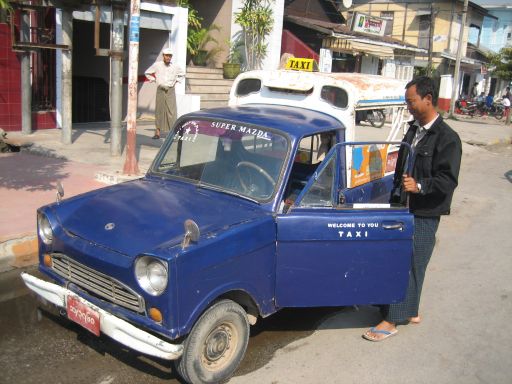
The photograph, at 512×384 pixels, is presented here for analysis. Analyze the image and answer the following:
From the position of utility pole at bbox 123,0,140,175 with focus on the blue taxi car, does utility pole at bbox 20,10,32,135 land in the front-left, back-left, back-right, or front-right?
back-right

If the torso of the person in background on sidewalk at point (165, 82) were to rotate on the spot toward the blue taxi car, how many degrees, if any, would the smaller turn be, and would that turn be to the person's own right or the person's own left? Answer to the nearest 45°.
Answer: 0° — they already face it

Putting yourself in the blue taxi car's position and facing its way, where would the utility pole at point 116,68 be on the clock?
The utility pole is roughly at 4 o'clock from the blue taxi car.

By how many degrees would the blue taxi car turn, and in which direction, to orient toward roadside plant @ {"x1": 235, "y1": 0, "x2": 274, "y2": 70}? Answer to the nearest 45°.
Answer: approximately 135° to its right

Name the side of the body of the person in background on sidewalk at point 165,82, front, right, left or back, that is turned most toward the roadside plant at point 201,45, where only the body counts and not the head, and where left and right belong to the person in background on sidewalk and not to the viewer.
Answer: back

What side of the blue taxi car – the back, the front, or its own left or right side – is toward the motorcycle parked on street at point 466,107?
back

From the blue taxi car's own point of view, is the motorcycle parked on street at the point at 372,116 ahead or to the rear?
to the rear

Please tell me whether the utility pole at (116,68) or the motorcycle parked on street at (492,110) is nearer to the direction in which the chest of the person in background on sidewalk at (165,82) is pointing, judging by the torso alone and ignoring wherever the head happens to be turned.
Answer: the utility pole

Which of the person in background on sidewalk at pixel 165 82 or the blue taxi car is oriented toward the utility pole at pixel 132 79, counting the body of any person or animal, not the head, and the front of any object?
the person in background on sidewalk

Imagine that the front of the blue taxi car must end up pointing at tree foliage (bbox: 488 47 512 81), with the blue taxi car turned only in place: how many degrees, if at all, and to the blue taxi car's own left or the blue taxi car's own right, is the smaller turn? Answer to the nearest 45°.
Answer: approximately 180°

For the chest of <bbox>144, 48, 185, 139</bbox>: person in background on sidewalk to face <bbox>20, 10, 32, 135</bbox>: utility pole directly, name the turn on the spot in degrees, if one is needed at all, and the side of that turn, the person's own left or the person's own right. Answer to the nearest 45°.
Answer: approximately 90° to the person's own right

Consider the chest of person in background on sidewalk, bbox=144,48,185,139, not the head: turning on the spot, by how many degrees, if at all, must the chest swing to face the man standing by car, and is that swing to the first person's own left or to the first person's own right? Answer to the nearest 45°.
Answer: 0° — they already face them
